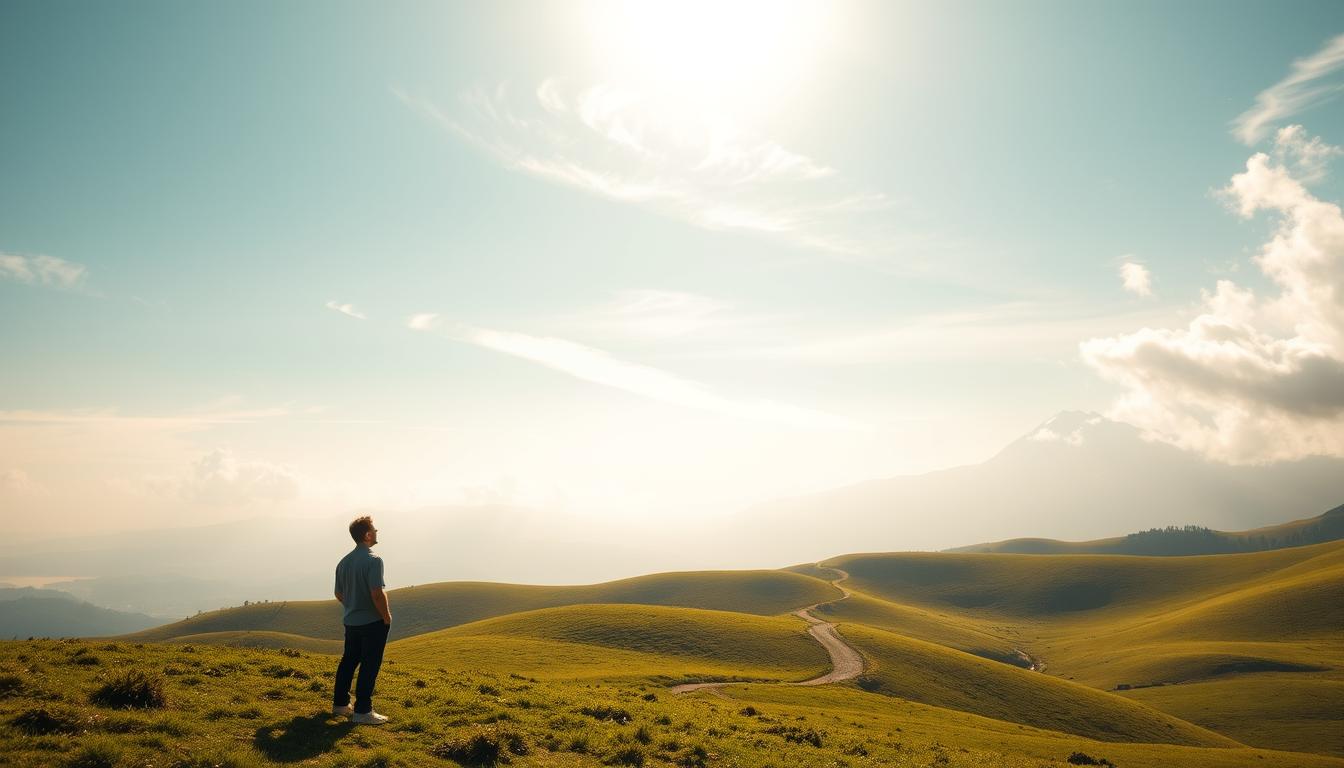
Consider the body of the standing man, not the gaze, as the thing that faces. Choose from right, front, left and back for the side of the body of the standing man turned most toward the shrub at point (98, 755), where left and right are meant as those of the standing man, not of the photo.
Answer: back

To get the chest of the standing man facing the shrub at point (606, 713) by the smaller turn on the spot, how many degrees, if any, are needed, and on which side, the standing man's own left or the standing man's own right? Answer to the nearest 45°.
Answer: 0° — they already face it

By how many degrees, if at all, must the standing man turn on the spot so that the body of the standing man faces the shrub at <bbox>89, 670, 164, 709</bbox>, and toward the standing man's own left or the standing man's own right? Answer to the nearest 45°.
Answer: approximately 135° to the standing man's own left

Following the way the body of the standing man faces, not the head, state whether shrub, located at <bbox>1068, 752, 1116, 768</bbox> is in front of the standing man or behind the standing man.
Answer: in front

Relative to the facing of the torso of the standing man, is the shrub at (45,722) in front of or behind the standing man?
behind

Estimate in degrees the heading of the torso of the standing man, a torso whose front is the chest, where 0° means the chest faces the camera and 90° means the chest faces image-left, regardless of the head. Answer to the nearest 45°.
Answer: approximately 225°

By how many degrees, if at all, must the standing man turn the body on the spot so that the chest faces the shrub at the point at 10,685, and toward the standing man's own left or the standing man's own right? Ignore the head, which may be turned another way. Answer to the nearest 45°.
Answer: approximately 135° to the standing man's own left
